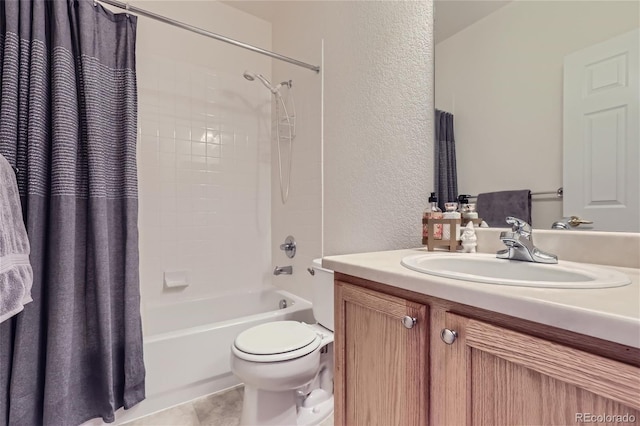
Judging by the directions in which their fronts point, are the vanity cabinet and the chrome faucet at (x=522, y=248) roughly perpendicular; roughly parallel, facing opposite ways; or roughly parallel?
roughly parallel

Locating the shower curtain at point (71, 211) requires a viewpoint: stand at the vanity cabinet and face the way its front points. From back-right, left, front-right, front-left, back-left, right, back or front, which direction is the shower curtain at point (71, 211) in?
front-right

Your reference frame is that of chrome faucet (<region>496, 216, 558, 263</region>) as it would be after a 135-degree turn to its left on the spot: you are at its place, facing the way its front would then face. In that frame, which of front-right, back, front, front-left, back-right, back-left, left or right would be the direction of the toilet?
back

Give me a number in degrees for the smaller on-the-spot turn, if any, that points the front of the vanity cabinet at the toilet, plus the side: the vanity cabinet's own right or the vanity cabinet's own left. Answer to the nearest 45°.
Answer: approximately 90° to the vanity cabinet's own right

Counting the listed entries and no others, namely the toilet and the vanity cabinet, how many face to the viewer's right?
0

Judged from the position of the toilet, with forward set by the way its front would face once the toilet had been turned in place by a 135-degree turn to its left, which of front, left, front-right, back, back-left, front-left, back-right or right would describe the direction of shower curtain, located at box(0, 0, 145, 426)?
back

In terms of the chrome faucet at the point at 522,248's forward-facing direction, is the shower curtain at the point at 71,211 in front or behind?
in front

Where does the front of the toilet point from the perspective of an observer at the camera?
facing the viewer and to the left of the viewer
